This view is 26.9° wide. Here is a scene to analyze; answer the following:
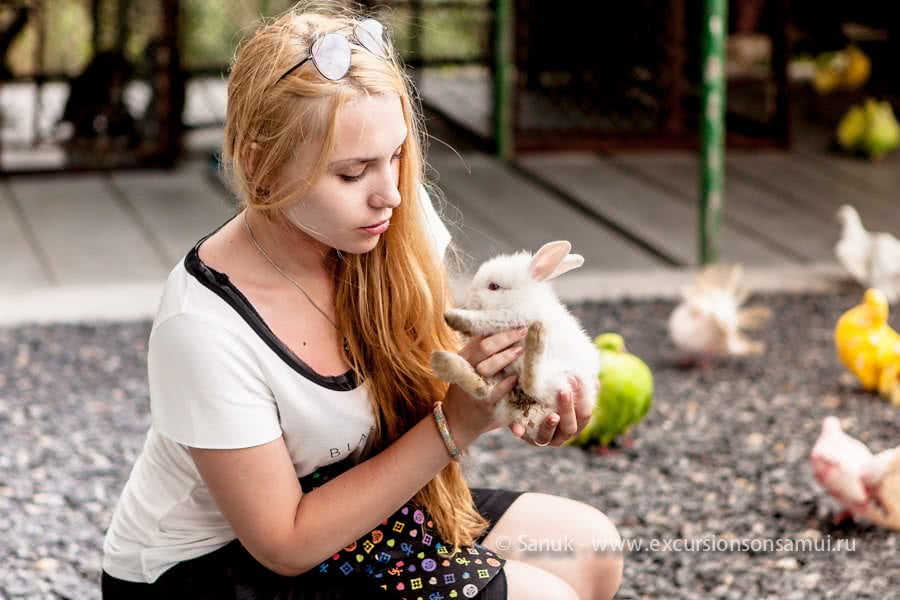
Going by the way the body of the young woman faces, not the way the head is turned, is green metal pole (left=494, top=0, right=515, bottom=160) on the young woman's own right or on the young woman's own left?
on the young woman's own left

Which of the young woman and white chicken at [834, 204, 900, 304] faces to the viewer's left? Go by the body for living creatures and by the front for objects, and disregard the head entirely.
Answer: the white chicken

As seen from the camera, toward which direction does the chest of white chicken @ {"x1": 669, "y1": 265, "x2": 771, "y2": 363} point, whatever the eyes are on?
to the viewer's left

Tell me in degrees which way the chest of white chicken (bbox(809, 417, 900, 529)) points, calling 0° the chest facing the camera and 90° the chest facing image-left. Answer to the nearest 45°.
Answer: approximately 90°

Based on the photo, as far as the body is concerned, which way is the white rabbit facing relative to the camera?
to the viewer's left

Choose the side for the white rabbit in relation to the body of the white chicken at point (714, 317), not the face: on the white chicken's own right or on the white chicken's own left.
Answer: on the white chicken's own left

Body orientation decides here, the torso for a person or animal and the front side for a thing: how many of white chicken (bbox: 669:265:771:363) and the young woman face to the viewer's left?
1

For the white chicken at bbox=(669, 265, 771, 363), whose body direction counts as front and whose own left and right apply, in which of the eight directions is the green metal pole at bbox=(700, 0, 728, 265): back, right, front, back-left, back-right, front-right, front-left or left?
right

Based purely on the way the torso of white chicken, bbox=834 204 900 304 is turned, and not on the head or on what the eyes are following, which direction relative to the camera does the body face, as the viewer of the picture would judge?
to the viewer's left

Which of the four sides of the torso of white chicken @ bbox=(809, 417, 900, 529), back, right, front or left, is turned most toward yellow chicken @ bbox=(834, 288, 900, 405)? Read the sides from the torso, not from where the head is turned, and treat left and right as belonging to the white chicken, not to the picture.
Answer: right

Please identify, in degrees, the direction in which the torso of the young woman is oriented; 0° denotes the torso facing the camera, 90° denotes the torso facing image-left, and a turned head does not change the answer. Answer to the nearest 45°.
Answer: approximately 315°
